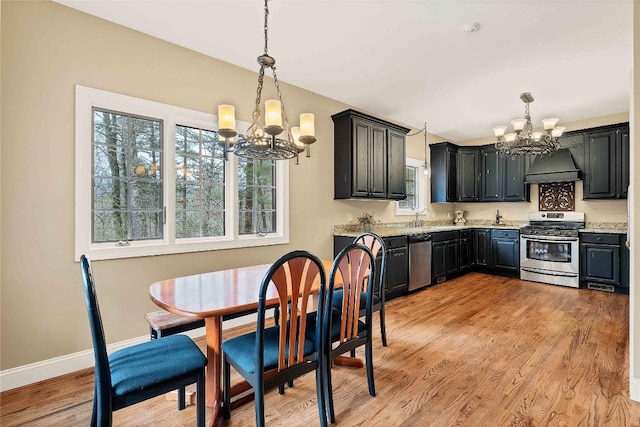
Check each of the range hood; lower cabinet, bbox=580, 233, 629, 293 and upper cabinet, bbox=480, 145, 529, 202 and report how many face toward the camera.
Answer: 3

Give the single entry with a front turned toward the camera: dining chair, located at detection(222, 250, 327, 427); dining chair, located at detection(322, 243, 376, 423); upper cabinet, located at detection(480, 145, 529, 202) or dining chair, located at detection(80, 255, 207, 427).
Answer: the upper cabinet

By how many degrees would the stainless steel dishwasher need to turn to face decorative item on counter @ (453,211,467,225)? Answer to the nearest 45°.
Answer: approximately 135° to its left

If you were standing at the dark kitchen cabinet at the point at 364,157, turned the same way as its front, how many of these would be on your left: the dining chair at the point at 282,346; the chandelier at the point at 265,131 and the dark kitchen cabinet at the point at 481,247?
1

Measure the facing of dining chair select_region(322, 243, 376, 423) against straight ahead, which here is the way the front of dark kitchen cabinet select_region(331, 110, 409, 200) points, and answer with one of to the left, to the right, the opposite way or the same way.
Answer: the opposite way

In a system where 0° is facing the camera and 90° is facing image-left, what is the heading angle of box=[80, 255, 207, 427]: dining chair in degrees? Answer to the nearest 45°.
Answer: approximately 270°

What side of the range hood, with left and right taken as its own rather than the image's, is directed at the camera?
front

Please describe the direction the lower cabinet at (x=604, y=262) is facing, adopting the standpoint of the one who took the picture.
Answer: facing the viewer

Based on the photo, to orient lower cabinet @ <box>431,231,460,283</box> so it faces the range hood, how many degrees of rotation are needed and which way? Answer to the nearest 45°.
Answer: approximately 90° to its left

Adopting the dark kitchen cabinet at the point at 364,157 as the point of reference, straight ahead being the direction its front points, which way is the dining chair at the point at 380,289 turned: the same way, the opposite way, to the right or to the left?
to the right

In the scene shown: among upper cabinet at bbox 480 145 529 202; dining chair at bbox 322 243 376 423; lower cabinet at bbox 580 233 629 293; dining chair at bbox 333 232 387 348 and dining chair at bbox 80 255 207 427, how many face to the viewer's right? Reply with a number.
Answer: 1

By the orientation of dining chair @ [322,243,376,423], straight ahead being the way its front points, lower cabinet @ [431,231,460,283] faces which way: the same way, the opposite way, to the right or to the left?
the opposite way

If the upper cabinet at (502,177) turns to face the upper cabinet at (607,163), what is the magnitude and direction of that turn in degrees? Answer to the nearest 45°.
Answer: approximately 90° to its left

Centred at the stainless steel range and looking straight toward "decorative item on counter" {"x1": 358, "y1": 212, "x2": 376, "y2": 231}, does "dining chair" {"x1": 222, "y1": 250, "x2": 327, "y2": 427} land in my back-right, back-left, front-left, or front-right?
front-left
